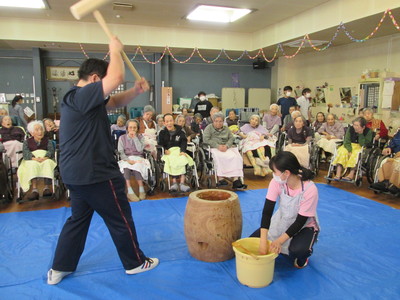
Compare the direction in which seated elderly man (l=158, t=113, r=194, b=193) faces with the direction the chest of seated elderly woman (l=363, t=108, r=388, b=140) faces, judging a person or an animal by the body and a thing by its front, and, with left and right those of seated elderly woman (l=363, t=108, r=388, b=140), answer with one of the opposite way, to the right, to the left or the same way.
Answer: to the left

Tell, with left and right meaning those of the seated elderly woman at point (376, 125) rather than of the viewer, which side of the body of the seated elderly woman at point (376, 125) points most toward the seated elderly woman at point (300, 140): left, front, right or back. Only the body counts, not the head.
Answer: front

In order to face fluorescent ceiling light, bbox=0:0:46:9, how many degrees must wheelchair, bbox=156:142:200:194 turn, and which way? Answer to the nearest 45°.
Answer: approximately 135° to its right

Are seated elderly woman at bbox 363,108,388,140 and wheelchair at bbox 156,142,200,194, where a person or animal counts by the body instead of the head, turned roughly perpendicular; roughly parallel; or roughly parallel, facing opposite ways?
roughly perpendicular

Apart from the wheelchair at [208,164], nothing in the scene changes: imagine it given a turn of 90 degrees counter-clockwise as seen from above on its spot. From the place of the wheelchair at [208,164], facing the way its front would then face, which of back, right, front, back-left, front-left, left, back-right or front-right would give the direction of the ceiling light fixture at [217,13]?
left

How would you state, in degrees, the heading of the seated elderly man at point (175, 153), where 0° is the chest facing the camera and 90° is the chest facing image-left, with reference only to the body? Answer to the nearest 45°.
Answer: approximately 0°

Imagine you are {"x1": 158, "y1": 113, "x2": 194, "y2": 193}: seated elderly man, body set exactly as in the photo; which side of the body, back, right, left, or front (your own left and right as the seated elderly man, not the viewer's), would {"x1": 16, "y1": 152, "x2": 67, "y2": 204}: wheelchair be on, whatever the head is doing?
right

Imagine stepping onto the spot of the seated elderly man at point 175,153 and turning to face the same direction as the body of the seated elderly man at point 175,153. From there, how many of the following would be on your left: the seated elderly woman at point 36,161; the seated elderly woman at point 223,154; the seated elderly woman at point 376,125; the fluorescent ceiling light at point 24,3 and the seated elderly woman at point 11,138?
2

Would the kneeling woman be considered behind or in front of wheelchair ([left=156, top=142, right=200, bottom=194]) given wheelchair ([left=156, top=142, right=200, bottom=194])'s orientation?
in front

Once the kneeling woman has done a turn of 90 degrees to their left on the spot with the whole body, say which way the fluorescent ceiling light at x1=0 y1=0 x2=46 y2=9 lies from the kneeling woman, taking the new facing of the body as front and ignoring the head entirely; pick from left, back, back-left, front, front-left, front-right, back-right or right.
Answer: back

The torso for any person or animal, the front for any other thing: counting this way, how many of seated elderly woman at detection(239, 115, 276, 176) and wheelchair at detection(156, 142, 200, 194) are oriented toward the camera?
2
